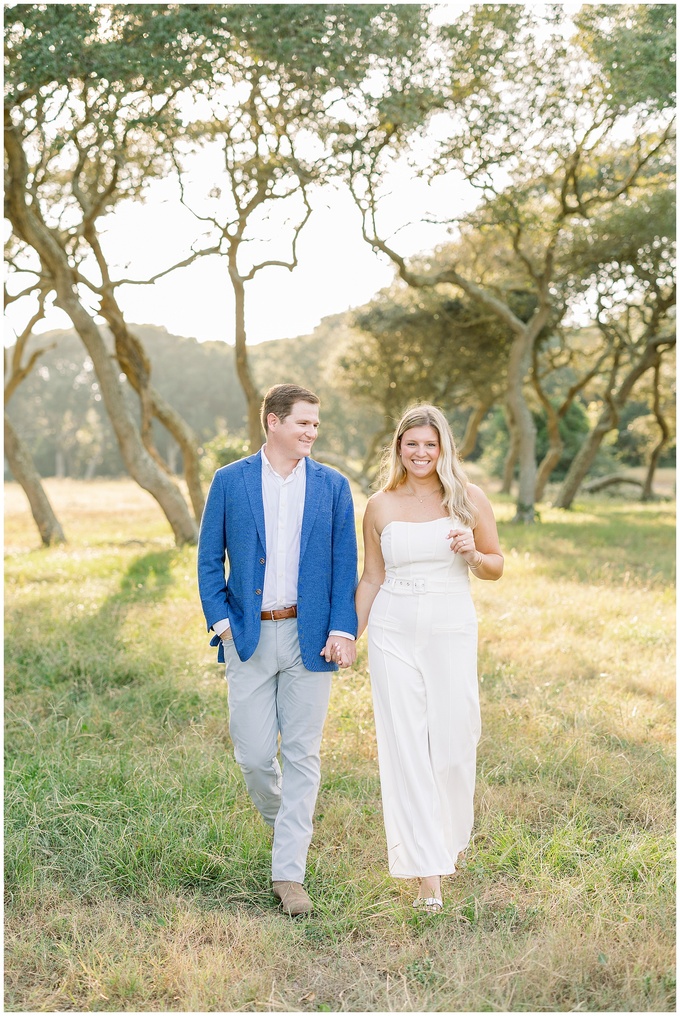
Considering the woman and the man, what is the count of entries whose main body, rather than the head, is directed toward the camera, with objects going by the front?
2

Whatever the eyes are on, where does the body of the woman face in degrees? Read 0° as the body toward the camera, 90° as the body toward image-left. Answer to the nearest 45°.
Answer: approximately 0°

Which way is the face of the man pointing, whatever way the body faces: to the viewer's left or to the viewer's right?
to the viewer's right
